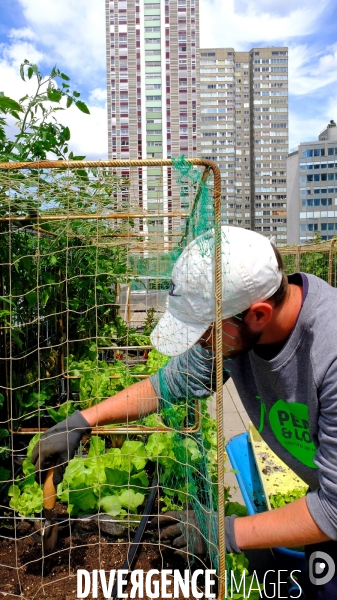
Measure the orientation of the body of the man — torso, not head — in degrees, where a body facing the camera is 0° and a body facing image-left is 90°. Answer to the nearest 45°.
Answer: approximately 45°

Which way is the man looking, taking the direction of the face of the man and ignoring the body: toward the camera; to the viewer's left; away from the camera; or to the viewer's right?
to the viewer's left
